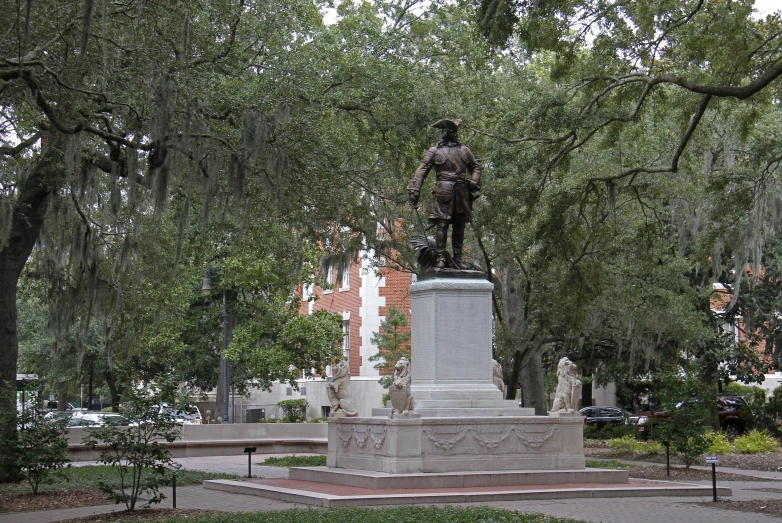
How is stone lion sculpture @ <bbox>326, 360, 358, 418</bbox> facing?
to the viewer's left

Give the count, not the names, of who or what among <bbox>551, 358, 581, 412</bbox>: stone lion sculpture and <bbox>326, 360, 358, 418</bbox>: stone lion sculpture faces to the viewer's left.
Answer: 1

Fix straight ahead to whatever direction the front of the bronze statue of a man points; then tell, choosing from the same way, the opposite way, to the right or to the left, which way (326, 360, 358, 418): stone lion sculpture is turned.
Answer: to the right

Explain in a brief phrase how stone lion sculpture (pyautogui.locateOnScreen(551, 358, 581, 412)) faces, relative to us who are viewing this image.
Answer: facing the viewer and to the right of the viewer

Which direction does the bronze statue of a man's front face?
toward the camera

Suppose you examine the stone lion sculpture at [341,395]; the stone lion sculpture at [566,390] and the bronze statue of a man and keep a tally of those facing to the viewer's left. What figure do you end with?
1

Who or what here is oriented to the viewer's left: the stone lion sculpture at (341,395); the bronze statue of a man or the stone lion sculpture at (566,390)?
the stone lion sculpture at (341,395)

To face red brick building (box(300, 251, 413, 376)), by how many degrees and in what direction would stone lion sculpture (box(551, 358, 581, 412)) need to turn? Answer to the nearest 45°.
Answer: approximately 135° to its left

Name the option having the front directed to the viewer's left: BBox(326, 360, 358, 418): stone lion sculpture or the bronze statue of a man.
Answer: the stone lion sculpture

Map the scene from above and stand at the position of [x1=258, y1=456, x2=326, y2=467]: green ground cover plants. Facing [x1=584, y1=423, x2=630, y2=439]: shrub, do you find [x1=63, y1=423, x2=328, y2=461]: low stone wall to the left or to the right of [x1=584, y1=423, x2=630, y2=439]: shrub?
left

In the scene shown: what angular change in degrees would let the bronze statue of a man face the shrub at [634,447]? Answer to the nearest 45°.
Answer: approximately 135° to its left

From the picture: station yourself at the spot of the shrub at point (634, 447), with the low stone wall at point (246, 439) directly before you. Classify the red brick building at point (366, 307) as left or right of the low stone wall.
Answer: right

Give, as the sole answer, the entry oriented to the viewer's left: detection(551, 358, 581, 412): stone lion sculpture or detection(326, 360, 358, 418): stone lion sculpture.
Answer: detection(326, 360, 358, 418): stone lion sculpture

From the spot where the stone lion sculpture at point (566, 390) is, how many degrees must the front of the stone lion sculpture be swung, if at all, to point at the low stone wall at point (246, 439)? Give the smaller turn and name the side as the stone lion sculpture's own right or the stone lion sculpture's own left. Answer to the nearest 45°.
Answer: approximately 180°
